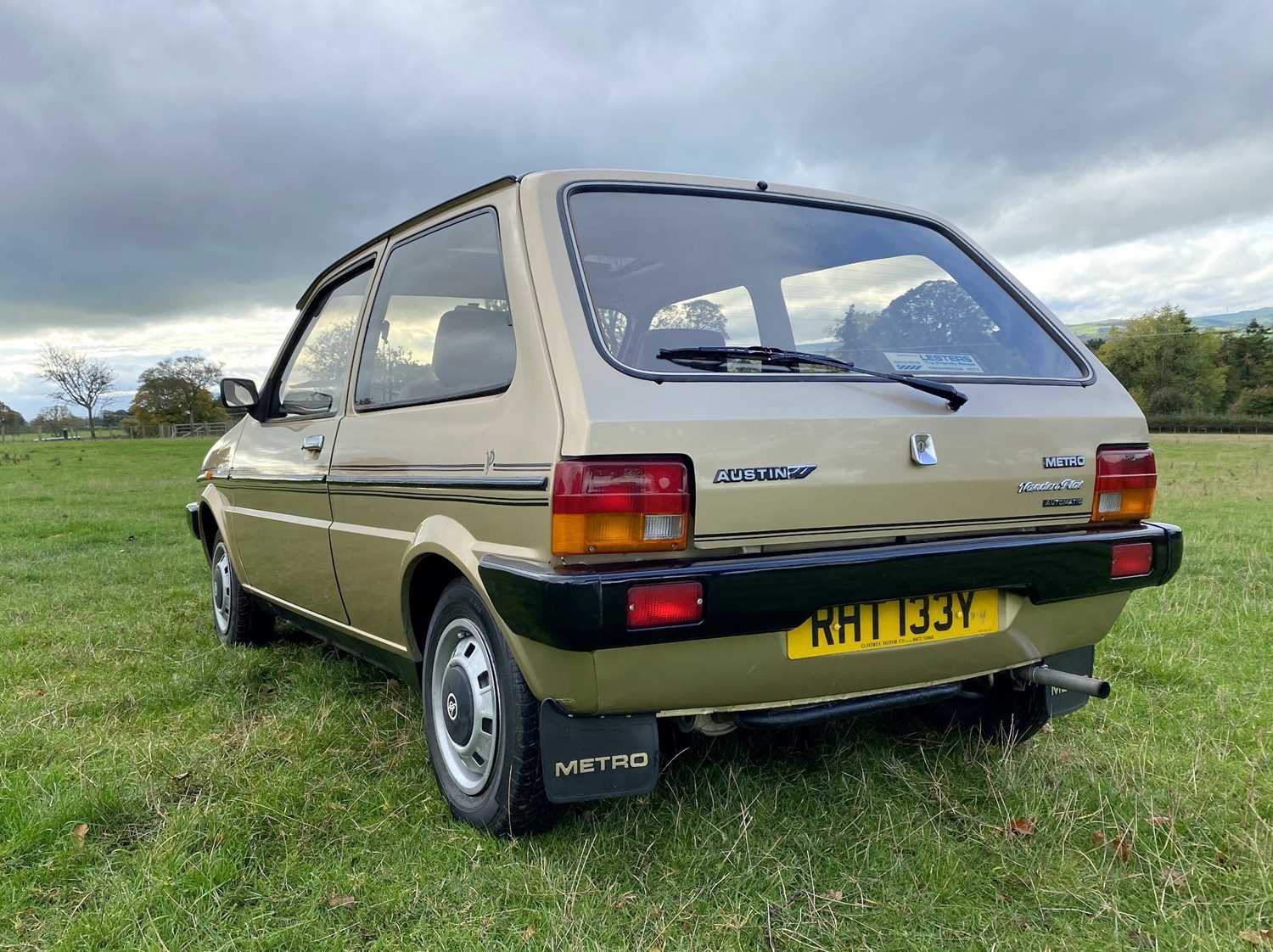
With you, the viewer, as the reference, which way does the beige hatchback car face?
facing away from the viewer and to the left of the viewer
